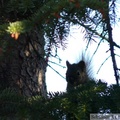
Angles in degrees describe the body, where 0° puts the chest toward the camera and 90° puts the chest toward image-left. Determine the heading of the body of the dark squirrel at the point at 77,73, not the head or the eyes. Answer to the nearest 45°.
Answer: approximately 45°
